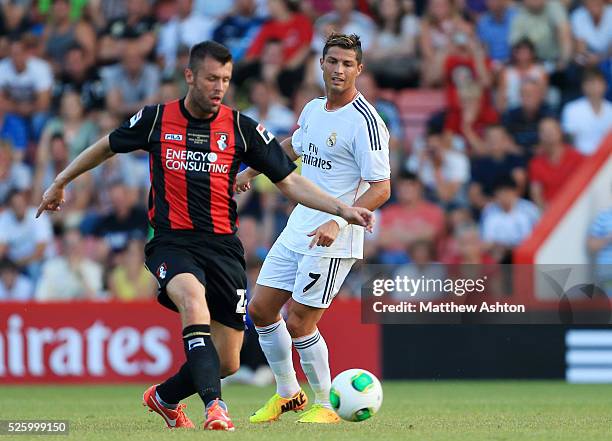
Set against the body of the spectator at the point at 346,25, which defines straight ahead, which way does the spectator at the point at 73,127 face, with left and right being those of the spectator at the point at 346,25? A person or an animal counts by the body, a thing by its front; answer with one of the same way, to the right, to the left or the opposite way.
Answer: the same way

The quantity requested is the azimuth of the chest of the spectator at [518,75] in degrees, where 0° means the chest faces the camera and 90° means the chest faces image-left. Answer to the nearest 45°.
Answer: approximately 0°

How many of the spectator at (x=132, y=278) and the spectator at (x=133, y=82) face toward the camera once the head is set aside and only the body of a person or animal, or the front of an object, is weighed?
2

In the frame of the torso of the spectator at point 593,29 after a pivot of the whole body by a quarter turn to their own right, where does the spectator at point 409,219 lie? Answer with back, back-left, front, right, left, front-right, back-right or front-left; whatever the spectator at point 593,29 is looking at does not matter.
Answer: front-left

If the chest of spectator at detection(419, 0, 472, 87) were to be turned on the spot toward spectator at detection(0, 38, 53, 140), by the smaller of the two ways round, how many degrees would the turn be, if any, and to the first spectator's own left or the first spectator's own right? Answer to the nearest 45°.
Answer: approximately 90° to the first spectator's own right

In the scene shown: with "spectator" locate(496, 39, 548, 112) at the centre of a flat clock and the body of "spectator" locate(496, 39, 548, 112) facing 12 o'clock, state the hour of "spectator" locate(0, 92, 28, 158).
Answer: "spectator" locate(0, 92, 28, 158) is roughly at 3 o'clock from "spectator" locate(496, 39, 548, 112).

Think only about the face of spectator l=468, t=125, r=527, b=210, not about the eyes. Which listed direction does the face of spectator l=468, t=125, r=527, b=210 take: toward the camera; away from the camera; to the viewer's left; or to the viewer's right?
toward the camera

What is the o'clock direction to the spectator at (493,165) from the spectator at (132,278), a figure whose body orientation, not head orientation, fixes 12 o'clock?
the spectator at (493,165) is roughly at 9 o'clock from the spectator at (132,278).

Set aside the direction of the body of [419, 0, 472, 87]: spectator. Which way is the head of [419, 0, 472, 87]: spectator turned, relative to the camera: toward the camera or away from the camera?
toward the camera

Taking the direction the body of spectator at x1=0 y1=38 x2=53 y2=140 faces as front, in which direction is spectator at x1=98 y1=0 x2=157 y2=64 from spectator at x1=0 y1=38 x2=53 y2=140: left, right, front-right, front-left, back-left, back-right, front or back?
left

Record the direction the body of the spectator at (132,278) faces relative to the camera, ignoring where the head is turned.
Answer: toward the camera

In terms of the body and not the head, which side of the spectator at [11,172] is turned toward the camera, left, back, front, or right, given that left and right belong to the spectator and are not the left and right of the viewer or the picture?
front

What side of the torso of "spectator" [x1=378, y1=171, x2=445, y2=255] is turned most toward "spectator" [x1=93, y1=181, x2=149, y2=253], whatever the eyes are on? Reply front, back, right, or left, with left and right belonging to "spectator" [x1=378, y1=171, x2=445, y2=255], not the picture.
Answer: right

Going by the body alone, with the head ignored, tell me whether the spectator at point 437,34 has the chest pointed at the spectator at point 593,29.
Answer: no

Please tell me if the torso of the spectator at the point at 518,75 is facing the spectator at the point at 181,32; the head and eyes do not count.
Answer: no

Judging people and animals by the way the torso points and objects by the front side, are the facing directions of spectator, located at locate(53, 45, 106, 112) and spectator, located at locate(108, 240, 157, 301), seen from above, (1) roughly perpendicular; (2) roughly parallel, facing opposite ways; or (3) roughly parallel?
roughly parallel

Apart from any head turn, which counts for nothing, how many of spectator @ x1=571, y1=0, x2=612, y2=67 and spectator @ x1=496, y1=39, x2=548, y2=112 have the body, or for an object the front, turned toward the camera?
2
